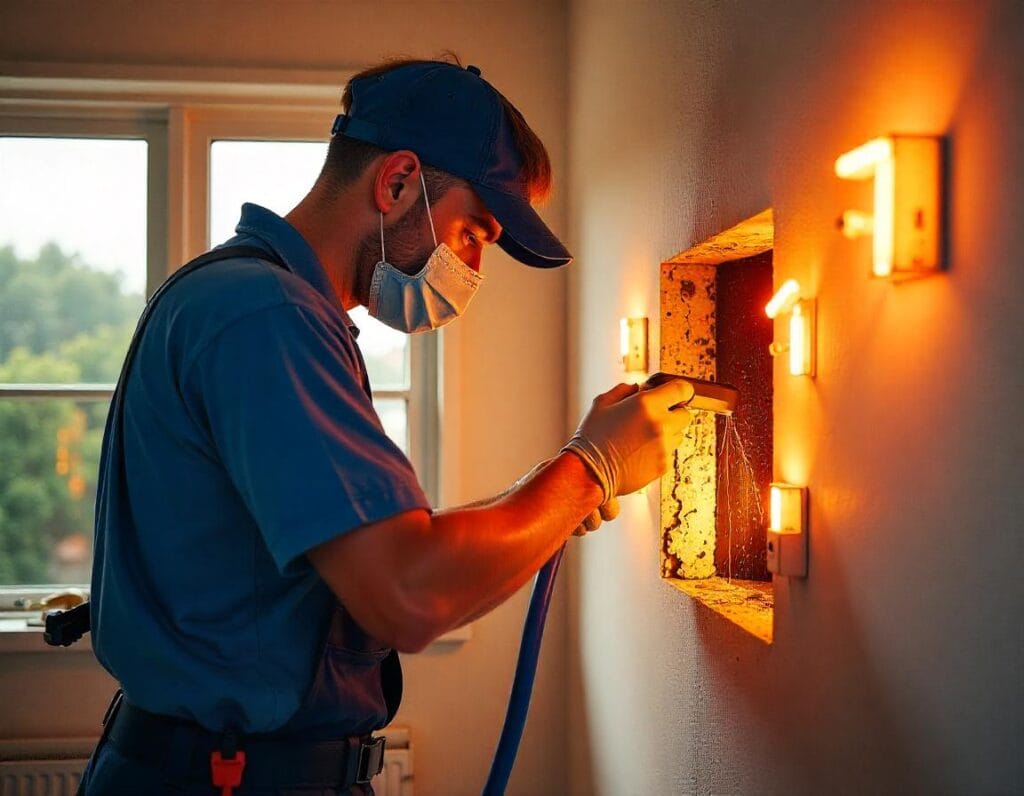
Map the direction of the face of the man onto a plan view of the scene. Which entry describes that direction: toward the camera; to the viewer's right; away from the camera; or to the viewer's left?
to the viewer's right

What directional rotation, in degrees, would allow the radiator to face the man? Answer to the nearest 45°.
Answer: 0° — it already faces them

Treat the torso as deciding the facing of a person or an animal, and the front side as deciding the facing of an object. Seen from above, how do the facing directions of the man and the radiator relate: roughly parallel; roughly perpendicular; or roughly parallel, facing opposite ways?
roughly perpendicular

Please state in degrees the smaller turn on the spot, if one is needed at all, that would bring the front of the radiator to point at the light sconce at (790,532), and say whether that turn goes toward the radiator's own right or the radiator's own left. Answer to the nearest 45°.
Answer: approximately 45° to the radiator's own left

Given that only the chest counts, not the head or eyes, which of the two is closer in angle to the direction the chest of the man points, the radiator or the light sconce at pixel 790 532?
the light sconce

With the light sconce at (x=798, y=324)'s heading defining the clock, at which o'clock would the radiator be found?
The radiator is roughly at 1 o'clock from the light sconce.

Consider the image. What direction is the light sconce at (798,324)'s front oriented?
to the viewer's left

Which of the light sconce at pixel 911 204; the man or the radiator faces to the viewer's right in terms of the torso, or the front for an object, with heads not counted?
the man

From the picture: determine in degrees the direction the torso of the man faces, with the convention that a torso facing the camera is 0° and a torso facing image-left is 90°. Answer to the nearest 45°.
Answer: approximately 270°

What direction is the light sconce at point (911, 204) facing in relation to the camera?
to the viewer's left
